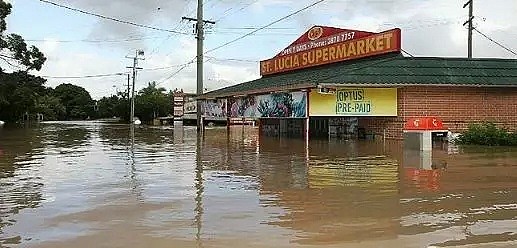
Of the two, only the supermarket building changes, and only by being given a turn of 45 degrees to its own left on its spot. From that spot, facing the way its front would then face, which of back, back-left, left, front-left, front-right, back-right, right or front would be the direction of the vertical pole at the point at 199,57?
back-right

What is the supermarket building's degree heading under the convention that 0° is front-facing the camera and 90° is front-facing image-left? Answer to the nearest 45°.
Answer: approximately 45°

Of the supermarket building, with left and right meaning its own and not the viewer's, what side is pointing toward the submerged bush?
left
